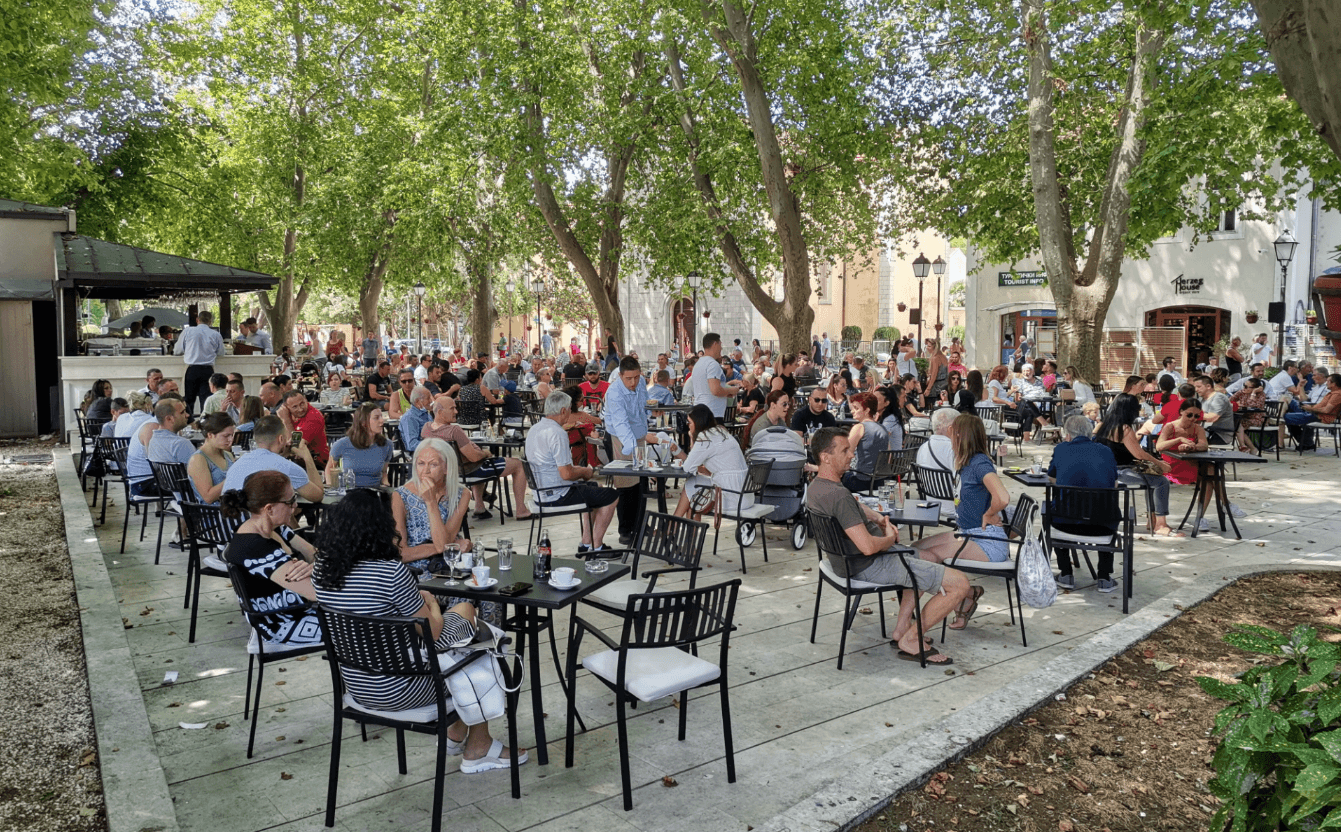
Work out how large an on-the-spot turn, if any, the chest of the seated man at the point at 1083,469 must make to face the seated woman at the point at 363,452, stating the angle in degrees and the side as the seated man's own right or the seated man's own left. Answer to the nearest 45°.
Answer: approximately 90° to the seated man's own left

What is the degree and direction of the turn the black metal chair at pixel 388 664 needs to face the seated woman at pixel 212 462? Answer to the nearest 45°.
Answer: approximately 45° to its left

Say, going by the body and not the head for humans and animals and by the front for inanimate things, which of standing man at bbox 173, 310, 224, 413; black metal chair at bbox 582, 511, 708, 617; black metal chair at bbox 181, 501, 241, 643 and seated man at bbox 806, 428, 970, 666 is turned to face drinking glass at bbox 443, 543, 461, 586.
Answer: black metal chair at bbox 582, 511, 708, 617

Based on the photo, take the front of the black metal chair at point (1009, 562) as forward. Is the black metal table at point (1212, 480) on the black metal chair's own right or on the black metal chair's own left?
on the black metal chair's own right

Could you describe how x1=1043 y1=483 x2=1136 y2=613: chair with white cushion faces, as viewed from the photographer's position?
facing away from the viewer

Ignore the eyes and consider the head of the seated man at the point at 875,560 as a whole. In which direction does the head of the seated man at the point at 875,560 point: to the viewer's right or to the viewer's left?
to the viewer's right

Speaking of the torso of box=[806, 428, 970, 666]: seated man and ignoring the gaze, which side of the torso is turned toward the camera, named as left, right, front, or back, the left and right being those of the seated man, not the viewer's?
right

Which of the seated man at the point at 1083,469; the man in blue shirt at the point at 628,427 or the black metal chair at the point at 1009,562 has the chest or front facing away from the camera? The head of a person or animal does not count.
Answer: the seated man

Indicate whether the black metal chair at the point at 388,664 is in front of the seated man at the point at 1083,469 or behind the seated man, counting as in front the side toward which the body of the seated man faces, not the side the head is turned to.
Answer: behind

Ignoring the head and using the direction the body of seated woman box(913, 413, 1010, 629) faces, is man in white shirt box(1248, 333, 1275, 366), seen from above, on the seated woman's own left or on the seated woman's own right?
on the seated woman's own right

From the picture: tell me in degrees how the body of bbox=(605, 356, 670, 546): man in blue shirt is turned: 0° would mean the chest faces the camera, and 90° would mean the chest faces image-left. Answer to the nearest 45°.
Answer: approximately 315°

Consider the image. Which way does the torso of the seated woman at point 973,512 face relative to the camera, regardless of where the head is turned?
to the viewer's left

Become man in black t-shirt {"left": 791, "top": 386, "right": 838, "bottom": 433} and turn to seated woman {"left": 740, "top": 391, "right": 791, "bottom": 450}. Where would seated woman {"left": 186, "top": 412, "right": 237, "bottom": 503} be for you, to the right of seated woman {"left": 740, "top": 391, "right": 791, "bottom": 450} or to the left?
right

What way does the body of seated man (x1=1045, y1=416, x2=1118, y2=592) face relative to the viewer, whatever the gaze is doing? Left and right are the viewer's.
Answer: facing away from the viewer
